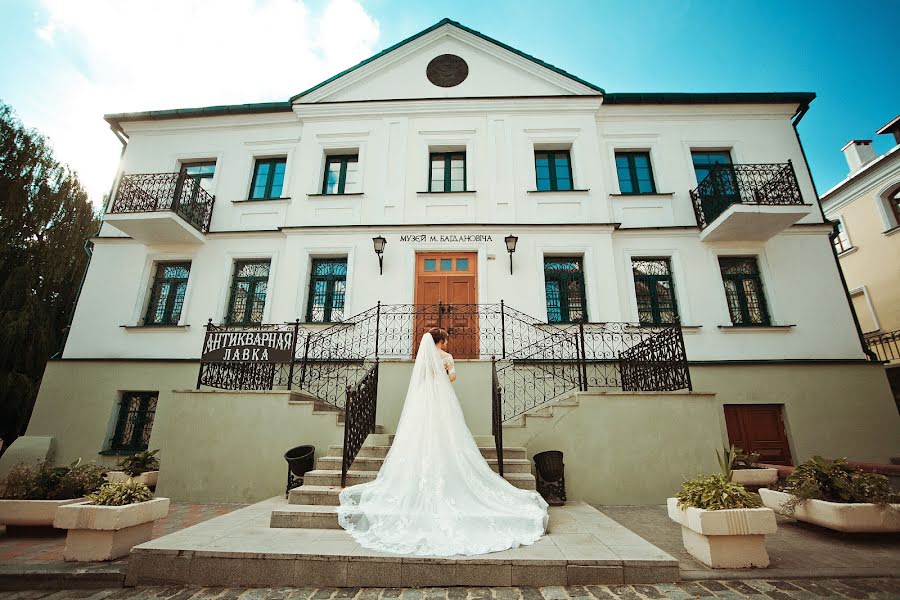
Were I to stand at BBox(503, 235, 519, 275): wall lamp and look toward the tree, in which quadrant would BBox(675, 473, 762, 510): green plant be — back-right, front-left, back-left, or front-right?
back-left

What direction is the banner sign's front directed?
toward the camera

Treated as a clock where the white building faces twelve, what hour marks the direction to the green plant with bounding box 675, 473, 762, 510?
The green plant is roughly at 11 o'clock from the white building.

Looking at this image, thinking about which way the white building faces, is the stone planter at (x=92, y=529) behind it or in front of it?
in front

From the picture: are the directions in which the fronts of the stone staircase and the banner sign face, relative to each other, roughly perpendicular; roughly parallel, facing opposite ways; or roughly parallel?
roughly parallel

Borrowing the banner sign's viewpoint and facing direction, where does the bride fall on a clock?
The bride is roughly at 11 o'clock from the banner sign.

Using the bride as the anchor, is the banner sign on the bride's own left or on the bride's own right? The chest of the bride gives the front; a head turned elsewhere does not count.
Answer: on the bride's own left

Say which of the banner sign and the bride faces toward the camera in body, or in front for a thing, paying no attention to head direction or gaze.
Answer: the banner sign

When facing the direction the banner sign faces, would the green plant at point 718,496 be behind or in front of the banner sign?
in front

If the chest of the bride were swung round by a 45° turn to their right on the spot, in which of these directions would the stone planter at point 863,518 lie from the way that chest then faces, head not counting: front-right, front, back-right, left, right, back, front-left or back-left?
front

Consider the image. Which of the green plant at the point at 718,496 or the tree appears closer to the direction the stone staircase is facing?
the green plant

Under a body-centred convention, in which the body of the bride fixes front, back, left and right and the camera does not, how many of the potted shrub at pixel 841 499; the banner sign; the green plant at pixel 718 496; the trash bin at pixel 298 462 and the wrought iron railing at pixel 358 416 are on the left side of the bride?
3

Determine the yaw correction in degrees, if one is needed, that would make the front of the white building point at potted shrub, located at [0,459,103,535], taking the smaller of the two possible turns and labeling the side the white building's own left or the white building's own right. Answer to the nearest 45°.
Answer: approximately 45° to the white building's own right

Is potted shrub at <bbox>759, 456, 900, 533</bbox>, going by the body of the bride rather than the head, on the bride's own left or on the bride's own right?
on the bride's own right

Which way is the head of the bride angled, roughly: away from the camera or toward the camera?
away from the camera

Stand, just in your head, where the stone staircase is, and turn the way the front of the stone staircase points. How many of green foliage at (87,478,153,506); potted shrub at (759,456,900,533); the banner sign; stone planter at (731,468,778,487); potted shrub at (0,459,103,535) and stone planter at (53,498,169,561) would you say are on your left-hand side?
2
